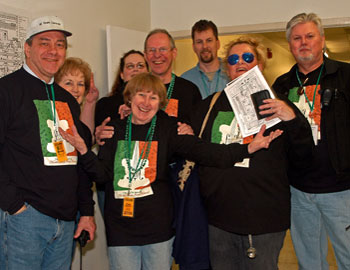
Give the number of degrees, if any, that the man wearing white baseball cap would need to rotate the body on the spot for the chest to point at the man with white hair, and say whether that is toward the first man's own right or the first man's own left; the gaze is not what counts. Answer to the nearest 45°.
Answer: approximately 45° to the first man's own left

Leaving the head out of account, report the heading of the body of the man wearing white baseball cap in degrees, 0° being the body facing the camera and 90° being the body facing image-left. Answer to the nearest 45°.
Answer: approximately 315°

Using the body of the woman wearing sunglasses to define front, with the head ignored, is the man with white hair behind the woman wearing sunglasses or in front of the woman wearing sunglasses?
behind

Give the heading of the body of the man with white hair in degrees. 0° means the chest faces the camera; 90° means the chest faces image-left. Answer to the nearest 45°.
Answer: approximately 0°

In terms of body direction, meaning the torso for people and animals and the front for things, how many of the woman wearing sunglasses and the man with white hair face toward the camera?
2

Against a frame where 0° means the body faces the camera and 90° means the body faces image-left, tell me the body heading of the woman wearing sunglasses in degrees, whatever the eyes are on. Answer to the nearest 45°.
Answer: approximately 0°

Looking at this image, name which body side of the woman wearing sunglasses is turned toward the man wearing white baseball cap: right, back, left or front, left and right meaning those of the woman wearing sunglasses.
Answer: right

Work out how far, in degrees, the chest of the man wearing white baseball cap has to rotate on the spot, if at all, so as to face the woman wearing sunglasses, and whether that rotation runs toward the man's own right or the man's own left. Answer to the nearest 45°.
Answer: approximately 45° to the man's own left
